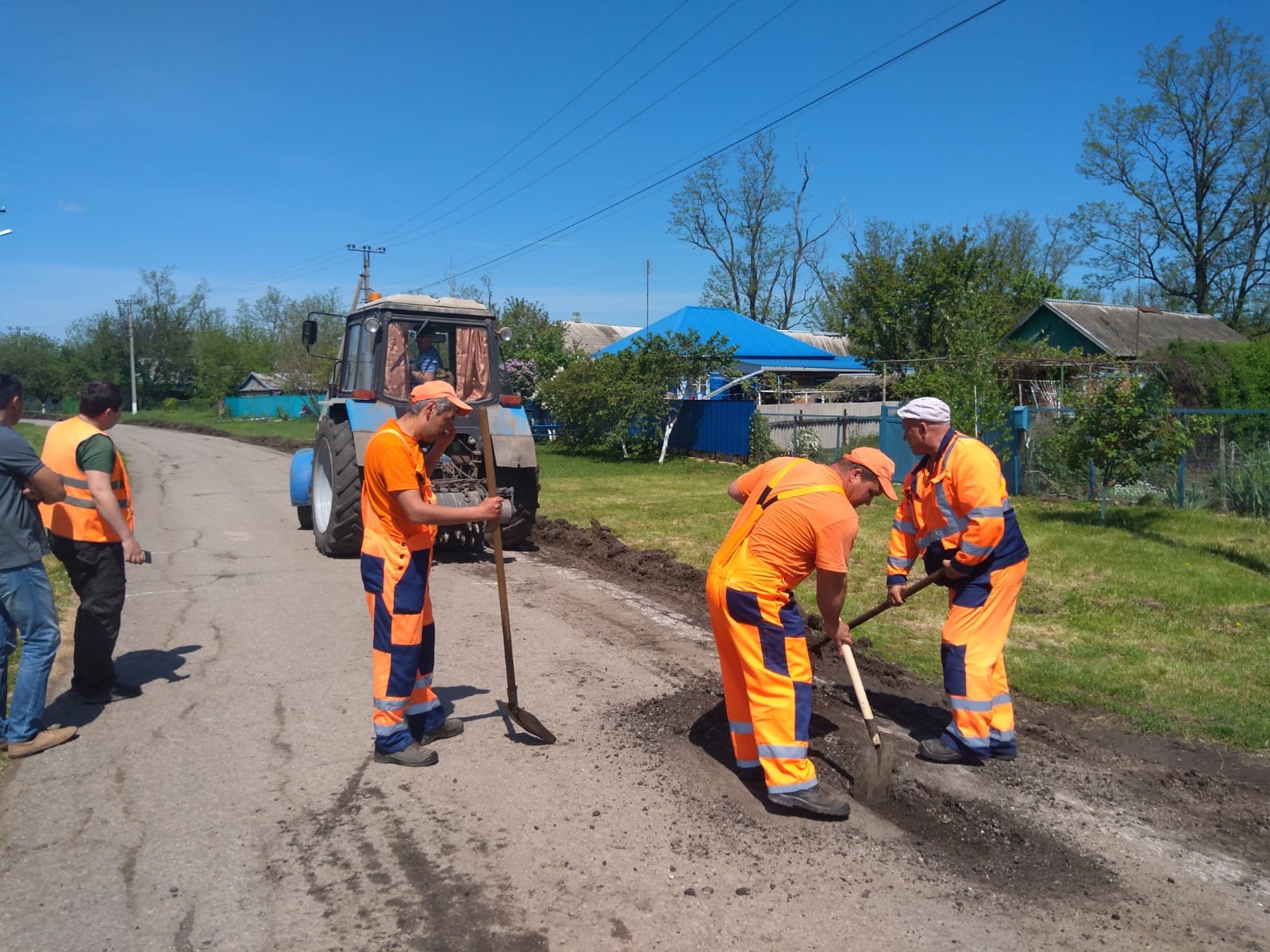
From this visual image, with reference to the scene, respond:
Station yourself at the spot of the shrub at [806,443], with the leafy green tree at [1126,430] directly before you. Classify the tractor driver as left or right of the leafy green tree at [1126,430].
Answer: right

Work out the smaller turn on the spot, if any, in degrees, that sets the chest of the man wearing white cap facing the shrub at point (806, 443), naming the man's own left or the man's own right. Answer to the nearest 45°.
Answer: approximately 90° to the man's own right

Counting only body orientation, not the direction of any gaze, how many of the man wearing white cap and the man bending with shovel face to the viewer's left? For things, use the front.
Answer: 1

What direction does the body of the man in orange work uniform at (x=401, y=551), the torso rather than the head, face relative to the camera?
to the viewer's right

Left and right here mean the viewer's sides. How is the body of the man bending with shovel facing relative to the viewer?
facing to the right of the viewer

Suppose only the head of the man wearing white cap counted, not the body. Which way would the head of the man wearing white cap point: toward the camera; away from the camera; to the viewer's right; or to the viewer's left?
to the viewer's left

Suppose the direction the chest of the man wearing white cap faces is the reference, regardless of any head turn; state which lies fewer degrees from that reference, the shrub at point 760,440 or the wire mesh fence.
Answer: the shrub

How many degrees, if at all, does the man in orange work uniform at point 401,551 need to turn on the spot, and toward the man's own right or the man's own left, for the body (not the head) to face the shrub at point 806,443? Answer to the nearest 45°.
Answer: approximately 45° to the man's own left

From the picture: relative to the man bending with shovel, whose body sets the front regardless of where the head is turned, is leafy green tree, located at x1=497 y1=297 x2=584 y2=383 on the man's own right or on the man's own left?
on the man's own left

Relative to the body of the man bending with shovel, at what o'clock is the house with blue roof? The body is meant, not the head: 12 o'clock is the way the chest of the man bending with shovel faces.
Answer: The house with blue roof is roughly at 9 o'clock from the man bending with shovel.

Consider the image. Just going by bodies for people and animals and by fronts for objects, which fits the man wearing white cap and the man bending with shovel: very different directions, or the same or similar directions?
very different directions

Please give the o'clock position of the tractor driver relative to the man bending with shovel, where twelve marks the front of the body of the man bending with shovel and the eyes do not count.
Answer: The tractor driver is roughly at 8 o'clock from the man bending with shovel.

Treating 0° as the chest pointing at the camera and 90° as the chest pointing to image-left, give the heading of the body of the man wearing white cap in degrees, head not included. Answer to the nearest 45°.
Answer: approximately 90°

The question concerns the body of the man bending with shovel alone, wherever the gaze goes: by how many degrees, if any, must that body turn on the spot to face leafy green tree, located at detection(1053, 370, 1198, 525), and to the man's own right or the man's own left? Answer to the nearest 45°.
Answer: approximately 45° to the man's own left
